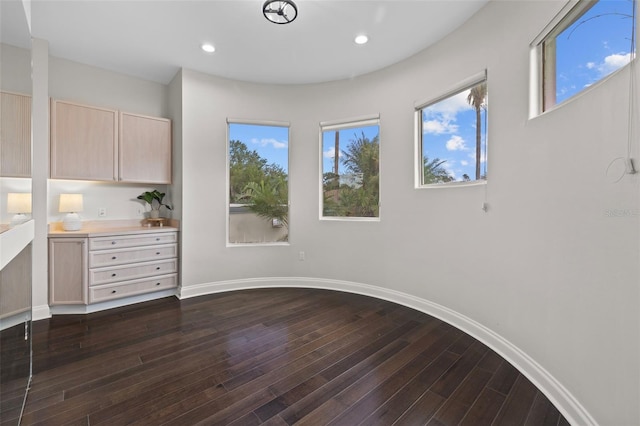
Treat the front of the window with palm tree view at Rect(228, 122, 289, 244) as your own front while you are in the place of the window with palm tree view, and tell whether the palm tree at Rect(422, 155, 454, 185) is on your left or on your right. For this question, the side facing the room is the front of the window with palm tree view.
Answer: on your left

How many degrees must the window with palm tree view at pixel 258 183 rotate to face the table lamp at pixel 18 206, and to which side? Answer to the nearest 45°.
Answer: approximately 45° to its right

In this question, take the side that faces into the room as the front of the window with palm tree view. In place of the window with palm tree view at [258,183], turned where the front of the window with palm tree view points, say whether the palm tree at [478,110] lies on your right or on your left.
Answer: on your left

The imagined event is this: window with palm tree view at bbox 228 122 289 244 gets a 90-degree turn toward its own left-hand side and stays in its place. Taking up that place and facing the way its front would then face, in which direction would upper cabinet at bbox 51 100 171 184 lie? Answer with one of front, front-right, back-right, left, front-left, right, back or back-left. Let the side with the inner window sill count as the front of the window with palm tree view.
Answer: back

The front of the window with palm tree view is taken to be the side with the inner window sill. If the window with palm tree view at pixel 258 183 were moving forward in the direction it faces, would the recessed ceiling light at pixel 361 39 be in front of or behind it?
in front

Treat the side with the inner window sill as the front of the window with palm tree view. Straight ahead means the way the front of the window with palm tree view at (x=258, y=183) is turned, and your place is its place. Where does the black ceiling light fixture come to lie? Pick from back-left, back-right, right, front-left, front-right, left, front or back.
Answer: front

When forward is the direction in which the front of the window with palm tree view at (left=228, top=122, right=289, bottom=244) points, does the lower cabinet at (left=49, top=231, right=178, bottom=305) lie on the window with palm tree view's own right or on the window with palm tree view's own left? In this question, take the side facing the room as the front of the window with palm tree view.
on the window with palm tree view's own right

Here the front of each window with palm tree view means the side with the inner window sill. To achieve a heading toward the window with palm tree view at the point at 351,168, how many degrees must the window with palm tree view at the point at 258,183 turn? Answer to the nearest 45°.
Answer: approximately 90° to its left

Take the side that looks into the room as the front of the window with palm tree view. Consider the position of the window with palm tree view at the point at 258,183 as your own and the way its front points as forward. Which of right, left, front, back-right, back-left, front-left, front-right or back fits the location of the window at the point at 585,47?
front-left

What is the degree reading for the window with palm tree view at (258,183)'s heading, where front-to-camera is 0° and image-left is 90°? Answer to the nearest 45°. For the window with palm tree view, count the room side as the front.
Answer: approximately 0°

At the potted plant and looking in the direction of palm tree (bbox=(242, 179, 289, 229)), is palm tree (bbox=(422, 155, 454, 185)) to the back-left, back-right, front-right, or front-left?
front-right

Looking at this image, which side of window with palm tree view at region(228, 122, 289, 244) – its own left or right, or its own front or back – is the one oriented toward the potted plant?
right

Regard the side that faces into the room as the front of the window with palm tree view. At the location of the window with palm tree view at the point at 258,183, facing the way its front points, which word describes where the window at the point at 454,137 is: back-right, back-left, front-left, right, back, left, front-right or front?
front-left
